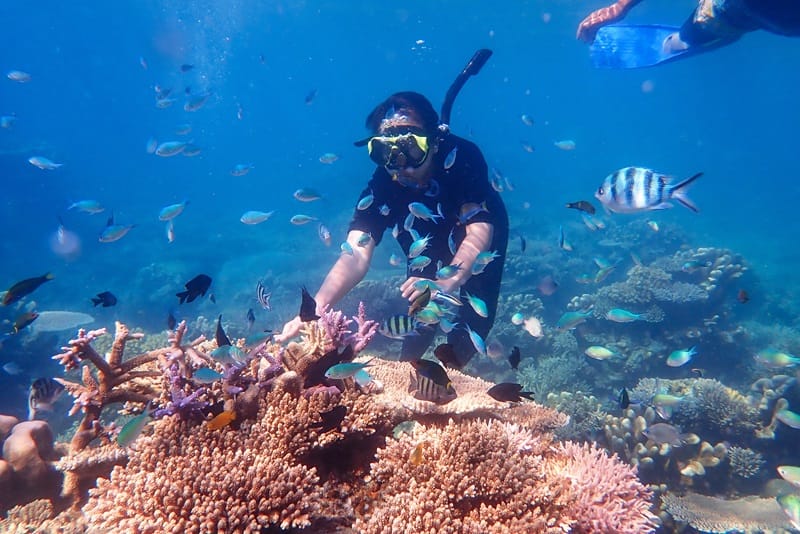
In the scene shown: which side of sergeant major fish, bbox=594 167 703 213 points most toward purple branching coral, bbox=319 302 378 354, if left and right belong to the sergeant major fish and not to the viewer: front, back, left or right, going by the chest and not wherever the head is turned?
front

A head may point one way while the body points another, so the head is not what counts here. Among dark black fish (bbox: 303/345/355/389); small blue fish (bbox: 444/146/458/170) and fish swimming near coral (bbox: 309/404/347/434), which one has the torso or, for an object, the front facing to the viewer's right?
the fish swimming near coral

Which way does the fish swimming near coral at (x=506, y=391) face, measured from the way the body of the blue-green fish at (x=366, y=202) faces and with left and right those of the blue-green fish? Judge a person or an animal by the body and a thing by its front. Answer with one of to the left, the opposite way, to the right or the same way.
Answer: the same way

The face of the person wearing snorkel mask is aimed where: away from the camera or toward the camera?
toward the camera

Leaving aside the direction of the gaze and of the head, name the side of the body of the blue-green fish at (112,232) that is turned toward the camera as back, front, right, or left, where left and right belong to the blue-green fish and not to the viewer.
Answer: left

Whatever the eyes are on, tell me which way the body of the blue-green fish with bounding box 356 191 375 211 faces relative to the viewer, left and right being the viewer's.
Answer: facing to the left of the viewer

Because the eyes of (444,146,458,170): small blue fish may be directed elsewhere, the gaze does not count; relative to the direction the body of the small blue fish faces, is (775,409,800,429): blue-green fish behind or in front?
behind

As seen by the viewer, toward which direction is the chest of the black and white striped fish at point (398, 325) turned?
to the viewer's left

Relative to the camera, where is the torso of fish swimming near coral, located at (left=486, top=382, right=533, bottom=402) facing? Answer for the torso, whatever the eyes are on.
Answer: to the viewer's left
